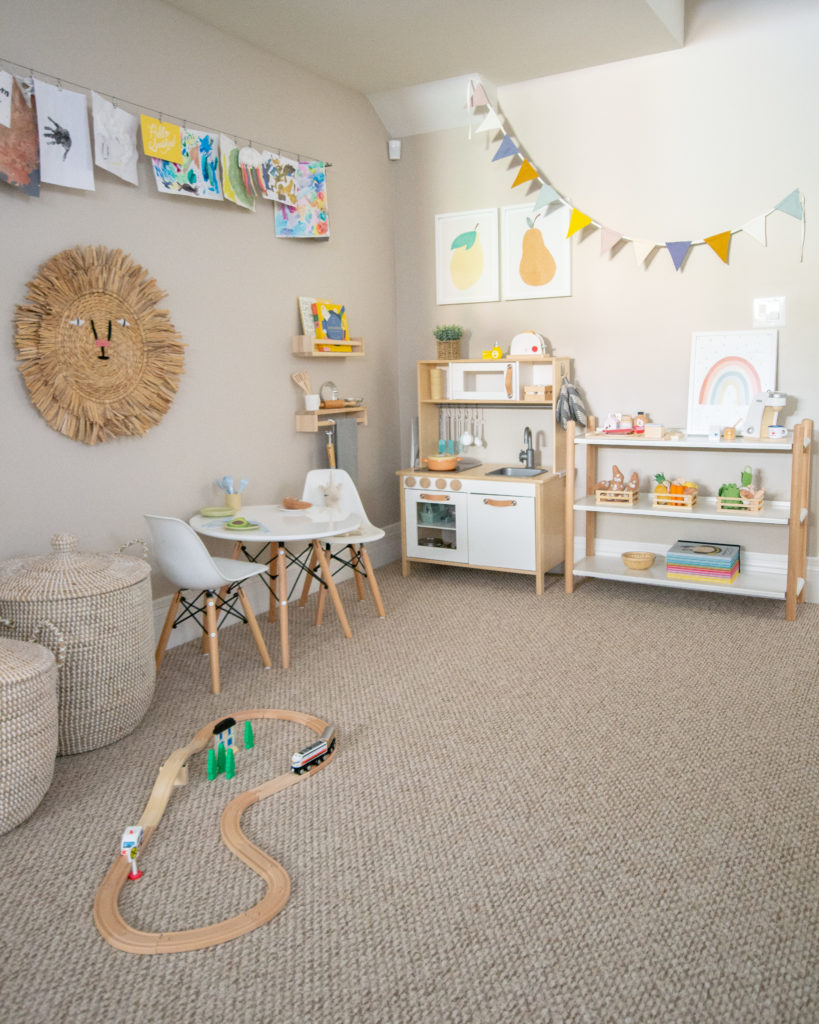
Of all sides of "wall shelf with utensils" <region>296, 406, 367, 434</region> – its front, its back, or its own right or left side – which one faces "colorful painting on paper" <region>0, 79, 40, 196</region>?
right

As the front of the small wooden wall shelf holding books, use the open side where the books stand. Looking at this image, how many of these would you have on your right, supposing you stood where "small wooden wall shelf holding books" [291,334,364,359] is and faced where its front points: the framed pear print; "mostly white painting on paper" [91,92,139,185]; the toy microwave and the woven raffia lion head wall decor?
2

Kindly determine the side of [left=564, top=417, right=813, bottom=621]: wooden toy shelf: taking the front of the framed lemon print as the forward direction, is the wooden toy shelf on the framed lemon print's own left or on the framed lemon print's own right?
on the framed lemon print's own left

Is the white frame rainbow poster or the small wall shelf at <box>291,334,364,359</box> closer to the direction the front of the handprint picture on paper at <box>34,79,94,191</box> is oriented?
the white frame rainbow poster

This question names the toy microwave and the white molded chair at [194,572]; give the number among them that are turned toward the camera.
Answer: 1

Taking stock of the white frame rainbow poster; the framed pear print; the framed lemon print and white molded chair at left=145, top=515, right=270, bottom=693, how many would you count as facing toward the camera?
3

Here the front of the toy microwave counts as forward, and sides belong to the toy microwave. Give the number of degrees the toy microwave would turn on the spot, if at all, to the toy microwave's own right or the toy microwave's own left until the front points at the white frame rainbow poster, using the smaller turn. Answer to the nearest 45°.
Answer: approximately 45° to the toy microwave's own left

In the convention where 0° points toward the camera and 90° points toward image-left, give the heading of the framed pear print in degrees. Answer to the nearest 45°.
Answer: approximately 0°

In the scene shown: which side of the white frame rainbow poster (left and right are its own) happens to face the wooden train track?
front

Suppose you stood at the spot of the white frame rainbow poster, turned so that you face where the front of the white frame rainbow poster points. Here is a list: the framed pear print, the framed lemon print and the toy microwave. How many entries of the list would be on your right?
3

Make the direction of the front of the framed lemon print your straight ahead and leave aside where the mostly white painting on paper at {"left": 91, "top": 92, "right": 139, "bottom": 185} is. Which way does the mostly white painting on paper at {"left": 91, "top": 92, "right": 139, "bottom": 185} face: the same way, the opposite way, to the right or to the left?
to the left
